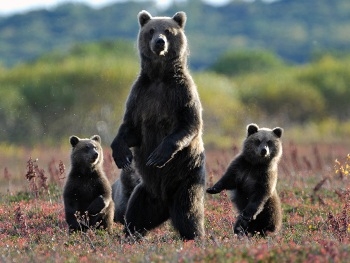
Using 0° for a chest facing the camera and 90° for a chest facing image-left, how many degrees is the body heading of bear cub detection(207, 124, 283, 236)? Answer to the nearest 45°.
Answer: approximately 45°

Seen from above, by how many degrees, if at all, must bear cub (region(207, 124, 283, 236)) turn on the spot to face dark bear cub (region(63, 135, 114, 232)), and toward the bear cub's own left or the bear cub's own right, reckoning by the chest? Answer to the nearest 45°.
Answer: approximately 45° to the bear cub's own right
